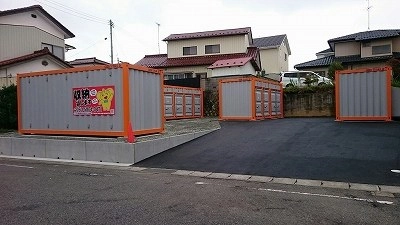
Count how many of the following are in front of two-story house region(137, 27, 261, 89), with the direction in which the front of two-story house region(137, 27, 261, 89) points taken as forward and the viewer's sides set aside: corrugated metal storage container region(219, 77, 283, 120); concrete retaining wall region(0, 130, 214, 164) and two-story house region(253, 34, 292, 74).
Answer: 2

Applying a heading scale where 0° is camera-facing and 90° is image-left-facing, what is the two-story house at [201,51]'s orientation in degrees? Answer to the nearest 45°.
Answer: approximately 0°

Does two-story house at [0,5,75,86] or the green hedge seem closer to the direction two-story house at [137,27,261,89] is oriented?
the green hedge

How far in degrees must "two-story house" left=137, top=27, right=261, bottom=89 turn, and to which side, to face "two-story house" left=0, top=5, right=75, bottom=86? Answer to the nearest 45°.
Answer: approximately 45° to its right

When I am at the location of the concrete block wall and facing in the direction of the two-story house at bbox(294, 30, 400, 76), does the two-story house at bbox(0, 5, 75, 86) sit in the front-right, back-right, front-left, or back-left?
back-left

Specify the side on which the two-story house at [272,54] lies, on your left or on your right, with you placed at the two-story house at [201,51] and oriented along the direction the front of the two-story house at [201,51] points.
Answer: on your left

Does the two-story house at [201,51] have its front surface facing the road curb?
yes

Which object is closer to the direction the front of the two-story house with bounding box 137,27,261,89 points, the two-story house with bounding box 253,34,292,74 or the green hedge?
the green hedge

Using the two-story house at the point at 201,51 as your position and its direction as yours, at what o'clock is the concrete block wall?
The concrete block wall is roughly at 11 o'clock from the two-story house.

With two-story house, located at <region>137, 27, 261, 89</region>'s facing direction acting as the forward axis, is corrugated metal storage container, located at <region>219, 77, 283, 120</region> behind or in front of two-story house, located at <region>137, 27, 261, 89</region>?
in front

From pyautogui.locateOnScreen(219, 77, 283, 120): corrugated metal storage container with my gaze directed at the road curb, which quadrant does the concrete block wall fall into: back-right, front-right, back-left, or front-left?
back-left
